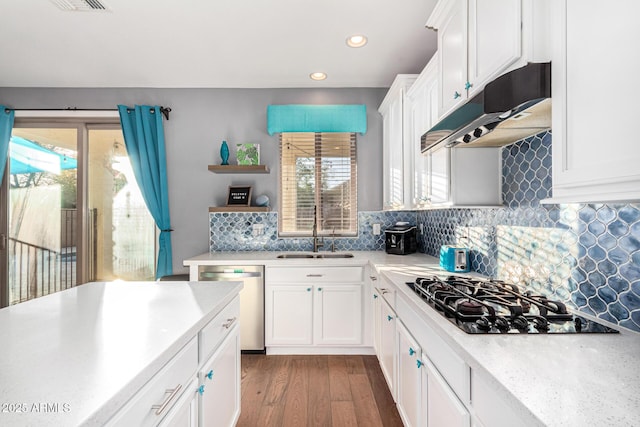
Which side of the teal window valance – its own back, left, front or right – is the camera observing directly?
front

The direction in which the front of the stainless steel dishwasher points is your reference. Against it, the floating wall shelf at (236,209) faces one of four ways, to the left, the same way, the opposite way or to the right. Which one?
the same way

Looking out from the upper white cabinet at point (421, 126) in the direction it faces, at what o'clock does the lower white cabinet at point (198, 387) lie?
The lower white cabinet is roughly at 10 o'clock from the upper white cabinet.

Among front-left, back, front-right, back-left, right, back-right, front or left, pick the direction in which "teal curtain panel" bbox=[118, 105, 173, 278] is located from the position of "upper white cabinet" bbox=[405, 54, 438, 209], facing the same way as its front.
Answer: front

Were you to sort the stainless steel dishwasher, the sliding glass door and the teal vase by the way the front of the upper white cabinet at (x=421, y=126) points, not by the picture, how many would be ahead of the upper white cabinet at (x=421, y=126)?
3

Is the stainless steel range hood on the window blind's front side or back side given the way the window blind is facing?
on the front side

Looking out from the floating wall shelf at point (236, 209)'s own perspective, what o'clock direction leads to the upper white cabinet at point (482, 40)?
The upper white cabinet is roughly at 11 o'clock from the floating wall shelf.

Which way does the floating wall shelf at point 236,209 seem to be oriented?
toward the camera

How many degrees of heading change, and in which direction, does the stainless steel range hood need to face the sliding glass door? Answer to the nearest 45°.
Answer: approximately 45° to its right

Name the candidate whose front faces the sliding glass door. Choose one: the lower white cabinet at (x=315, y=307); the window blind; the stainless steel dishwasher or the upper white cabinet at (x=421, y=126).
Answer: the upper white cabinet

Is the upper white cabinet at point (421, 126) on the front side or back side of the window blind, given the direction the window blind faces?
on the front side

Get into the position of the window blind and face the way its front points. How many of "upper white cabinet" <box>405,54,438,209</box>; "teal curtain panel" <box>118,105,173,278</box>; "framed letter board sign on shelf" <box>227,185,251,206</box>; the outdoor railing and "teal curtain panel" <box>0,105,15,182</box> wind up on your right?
4

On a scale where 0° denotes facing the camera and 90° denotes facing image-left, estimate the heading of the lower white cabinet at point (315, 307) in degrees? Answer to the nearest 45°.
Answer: approximately 0°

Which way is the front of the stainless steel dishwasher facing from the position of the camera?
facing the viewer

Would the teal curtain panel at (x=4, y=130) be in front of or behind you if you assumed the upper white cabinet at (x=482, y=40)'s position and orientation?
in front

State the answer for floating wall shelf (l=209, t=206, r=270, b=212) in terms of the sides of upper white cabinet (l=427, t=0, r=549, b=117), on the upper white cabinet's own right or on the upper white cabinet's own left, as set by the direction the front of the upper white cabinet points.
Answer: on the upper white cabinet's own right

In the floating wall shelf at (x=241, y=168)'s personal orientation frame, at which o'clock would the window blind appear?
The window blind is roughly at 9 o'clock from the floating wall shelf.

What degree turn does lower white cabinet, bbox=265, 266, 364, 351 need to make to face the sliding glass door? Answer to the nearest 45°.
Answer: approximately 90° to its right

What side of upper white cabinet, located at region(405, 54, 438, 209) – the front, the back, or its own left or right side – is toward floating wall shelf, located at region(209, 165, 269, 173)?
front

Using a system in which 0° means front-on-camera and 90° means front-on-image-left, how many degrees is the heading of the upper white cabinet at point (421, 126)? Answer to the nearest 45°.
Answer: approximately 90°

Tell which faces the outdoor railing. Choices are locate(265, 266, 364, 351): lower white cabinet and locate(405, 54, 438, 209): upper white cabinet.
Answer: the upper white cabinet

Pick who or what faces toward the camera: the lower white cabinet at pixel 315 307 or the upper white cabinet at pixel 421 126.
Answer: the lower white cabinet
